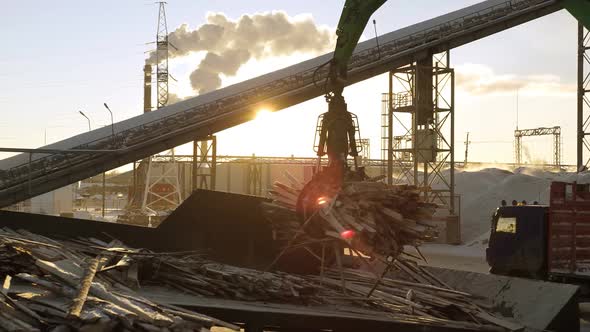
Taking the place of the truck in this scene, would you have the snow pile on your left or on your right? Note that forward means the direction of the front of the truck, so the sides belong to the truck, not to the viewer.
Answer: on your right

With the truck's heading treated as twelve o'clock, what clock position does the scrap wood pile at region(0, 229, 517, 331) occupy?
The scrap wood pile is roughly at 10 o'clock from the truck.

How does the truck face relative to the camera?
to the viewer's left
